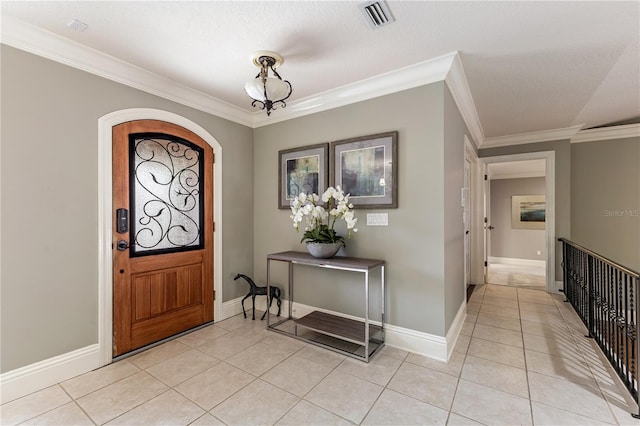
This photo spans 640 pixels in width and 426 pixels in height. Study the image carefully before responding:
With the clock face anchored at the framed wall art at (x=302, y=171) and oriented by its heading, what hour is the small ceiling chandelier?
The small ceiling chandelier is roughly at 11 o'clock from the framed wall art.

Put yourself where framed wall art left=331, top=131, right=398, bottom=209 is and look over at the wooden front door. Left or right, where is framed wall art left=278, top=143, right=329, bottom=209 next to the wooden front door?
right

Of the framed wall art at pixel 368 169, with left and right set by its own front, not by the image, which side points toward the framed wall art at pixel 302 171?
right

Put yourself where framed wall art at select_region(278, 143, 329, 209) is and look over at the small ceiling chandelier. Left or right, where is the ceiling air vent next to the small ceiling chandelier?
left

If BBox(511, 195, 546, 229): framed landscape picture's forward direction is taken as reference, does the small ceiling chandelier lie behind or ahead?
ahead

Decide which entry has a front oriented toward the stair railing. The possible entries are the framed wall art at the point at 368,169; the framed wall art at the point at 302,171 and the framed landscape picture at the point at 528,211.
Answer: the framed landscape picture

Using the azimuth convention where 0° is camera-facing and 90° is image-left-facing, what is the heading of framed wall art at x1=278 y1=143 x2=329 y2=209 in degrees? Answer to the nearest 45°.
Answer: approximately 45°

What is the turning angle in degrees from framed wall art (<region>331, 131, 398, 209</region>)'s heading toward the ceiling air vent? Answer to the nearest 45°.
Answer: approximately 45° to its left
